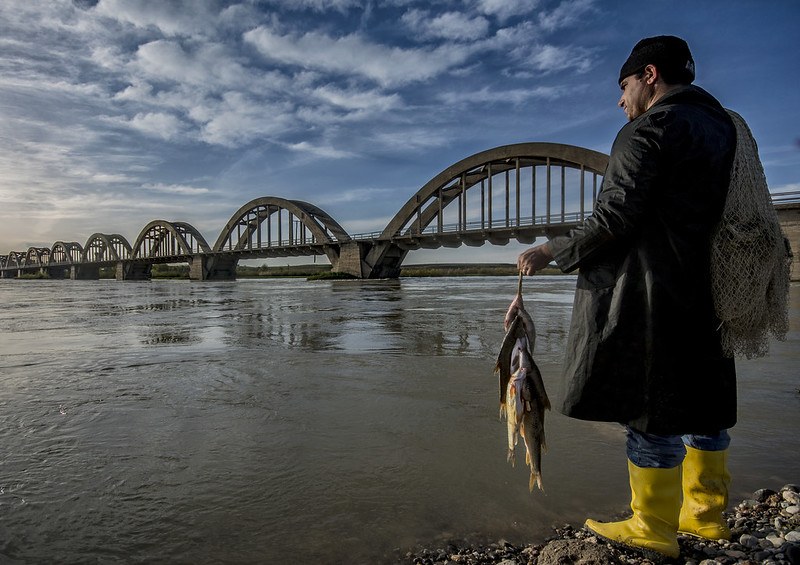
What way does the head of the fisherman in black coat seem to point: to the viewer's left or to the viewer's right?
to the viewer's left

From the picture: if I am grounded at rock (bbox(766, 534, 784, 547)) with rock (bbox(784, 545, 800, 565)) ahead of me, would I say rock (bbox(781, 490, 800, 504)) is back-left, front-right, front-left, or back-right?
back-left

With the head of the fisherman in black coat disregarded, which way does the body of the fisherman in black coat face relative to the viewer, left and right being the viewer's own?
facing away from the viewer and to the left of the viewer

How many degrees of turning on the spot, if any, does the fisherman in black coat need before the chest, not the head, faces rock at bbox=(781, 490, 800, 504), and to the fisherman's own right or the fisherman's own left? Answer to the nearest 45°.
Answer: approximately 90° to the fisherman's own right

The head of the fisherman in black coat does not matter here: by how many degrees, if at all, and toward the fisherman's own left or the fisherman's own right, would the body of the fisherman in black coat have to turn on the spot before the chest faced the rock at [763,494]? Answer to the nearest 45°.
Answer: approximately 90° to the fisherman's own right
